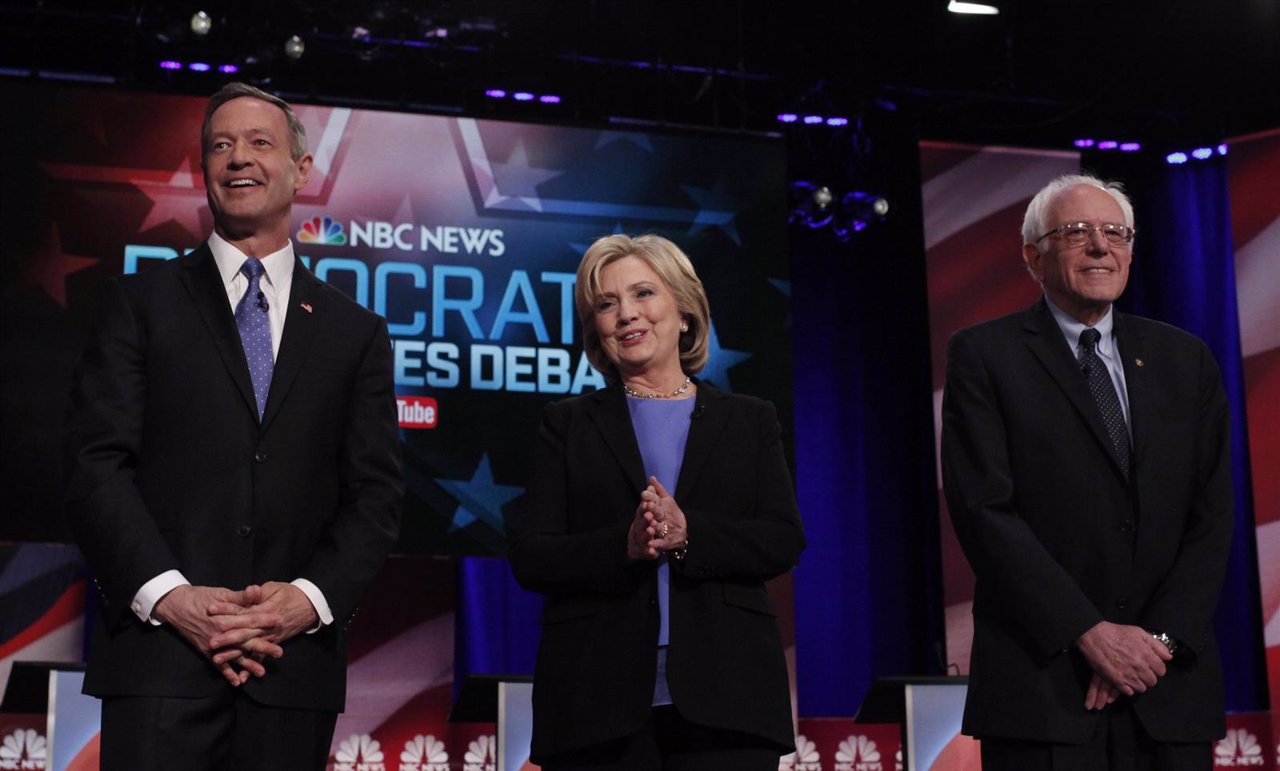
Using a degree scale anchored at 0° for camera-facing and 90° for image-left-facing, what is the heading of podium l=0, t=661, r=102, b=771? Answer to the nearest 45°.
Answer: approximately 315°

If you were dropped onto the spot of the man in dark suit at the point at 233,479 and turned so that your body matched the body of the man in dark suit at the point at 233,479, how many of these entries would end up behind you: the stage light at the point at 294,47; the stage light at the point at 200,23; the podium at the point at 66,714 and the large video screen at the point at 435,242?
4

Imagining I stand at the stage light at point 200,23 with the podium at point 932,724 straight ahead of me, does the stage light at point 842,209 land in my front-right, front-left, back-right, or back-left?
front-left

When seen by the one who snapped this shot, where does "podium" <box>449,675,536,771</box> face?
facing the viewer and to the right of the viewer

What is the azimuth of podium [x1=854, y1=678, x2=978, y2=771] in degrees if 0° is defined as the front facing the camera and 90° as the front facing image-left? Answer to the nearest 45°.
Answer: approximately 315°

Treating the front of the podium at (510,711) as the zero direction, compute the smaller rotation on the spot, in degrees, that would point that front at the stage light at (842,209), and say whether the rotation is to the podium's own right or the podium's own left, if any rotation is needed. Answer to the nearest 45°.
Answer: approximately 90° to the podium's own left

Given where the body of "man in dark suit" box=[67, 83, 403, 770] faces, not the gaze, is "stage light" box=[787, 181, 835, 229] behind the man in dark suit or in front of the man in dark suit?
behind

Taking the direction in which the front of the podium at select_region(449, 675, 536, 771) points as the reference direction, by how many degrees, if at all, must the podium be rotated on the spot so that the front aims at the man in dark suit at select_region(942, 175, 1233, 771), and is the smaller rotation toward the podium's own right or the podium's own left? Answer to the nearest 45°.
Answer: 0° — it already faces them

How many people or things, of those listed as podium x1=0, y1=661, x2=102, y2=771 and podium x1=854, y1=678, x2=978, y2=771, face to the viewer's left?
0

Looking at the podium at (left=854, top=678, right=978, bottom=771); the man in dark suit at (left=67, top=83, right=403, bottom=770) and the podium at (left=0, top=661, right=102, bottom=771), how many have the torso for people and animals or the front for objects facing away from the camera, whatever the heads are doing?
0

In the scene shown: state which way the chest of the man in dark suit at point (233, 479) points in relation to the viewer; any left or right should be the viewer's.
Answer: facing the viewer

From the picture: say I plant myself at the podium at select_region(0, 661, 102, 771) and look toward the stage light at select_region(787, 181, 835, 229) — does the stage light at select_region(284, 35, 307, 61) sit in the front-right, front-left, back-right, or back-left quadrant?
front-left

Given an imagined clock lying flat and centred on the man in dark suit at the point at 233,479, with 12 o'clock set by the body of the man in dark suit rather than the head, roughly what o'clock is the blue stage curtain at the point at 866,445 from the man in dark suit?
The blue stage curtain is roughly at 7 o'clock from the man in dark suit.

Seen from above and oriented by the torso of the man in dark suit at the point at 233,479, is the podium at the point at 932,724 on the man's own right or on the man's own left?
on the man's own left
